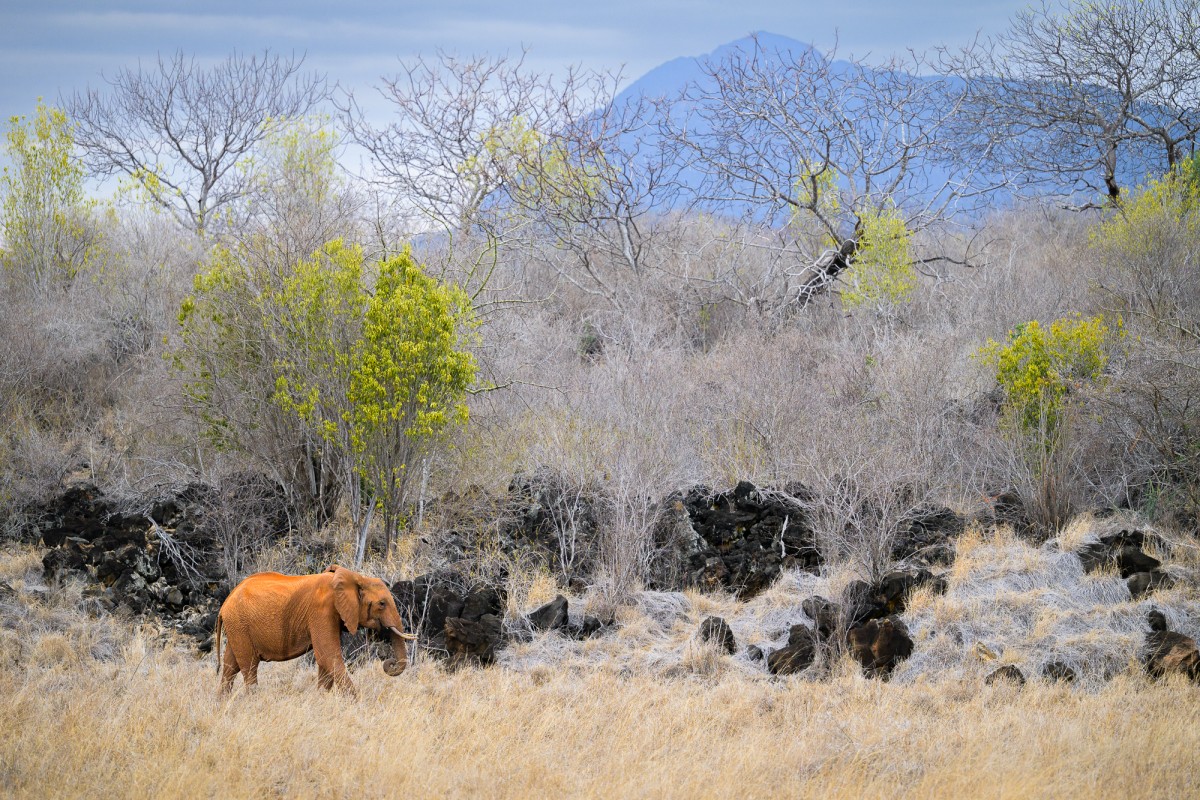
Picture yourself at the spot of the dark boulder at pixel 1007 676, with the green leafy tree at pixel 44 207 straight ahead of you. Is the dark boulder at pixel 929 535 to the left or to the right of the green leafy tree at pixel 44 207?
right

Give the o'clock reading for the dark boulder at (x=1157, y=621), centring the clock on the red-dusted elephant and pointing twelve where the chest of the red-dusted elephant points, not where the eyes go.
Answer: The dark boulder is roughly at 12 o'clock from the red-dusted elephant.

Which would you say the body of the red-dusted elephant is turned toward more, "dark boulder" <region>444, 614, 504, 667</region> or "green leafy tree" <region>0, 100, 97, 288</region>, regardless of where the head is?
the dark boulder

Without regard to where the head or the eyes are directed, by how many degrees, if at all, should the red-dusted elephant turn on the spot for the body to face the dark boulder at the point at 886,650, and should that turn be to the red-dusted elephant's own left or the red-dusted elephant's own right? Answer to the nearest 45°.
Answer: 0° — it already faces it

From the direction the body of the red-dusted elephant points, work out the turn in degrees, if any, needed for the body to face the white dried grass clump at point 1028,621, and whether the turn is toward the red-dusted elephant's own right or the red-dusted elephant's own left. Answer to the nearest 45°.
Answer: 0° — it already faces it

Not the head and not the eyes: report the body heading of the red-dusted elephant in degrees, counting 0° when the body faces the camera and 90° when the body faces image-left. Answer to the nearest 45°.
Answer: approximately 270°

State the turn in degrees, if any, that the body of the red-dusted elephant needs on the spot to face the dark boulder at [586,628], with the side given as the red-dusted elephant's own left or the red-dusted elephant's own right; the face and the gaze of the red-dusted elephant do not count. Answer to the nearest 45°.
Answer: approximately 45° to the red-dusted elephant's own left
